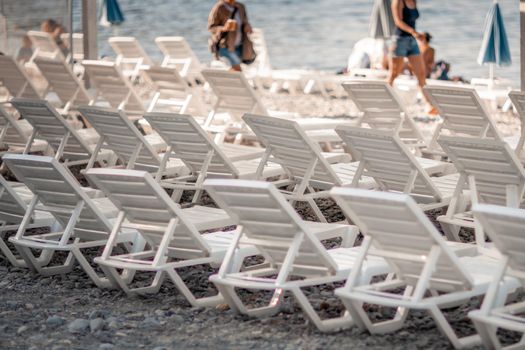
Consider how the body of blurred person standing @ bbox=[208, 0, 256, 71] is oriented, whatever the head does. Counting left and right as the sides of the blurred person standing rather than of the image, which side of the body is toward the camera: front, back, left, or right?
front

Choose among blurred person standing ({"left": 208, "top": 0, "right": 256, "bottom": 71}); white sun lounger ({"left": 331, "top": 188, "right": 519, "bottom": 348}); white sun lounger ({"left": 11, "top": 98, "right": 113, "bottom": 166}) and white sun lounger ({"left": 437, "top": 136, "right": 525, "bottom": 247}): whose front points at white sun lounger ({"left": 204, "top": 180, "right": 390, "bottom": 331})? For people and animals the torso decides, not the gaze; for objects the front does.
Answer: the blurred person standing

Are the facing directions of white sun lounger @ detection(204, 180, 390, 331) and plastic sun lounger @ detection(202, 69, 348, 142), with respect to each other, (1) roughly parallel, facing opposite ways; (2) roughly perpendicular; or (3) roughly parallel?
roughly parallel

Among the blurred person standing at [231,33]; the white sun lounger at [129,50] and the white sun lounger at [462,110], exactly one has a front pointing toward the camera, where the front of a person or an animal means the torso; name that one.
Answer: the blurred person standing

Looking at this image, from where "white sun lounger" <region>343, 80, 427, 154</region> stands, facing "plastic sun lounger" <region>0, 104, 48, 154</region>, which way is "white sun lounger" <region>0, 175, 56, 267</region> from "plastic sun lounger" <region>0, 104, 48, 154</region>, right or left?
left
